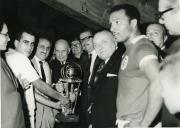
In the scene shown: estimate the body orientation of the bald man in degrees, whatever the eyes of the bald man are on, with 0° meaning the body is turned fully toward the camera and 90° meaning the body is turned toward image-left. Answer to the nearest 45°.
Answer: approximately 45°
